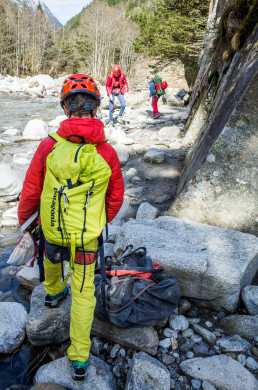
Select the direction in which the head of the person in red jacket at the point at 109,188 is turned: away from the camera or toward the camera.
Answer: away from the camera

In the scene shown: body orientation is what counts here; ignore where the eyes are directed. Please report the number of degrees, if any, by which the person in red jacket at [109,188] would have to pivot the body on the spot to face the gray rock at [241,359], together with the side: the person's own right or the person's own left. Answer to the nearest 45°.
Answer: approximately 135° to the person's own right

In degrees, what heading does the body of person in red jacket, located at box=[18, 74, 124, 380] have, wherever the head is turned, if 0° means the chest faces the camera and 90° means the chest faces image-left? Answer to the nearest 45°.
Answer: approximately 180°

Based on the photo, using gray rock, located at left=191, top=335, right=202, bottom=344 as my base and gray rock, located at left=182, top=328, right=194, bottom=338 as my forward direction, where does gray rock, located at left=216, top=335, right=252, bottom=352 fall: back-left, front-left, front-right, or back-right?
back-right
